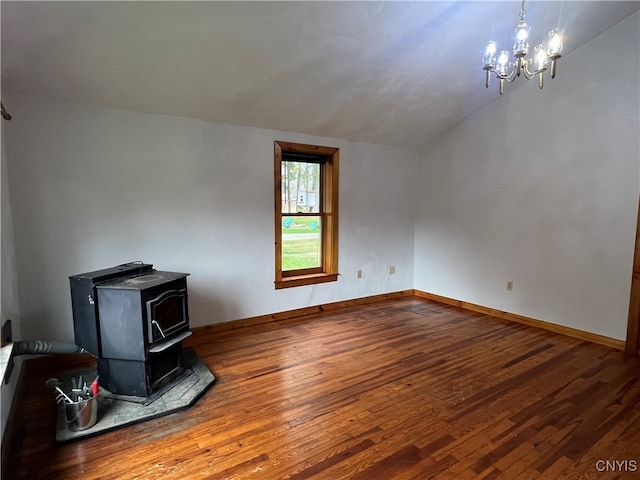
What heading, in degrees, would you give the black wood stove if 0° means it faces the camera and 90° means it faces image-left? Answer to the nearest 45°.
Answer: approximately 315°

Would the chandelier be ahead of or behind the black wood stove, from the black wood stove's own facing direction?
ahead
